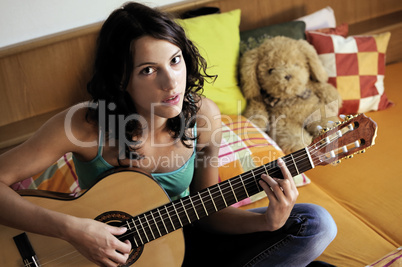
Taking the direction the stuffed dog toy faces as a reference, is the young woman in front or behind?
in front

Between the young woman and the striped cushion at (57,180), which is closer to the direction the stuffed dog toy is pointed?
the young woman

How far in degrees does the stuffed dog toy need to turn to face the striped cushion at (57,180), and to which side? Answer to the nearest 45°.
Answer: approximately 45° to its right

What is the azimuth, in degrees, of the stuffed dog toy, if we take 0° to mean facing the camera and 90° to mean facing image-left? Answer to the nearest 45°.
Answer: approximately 0°
